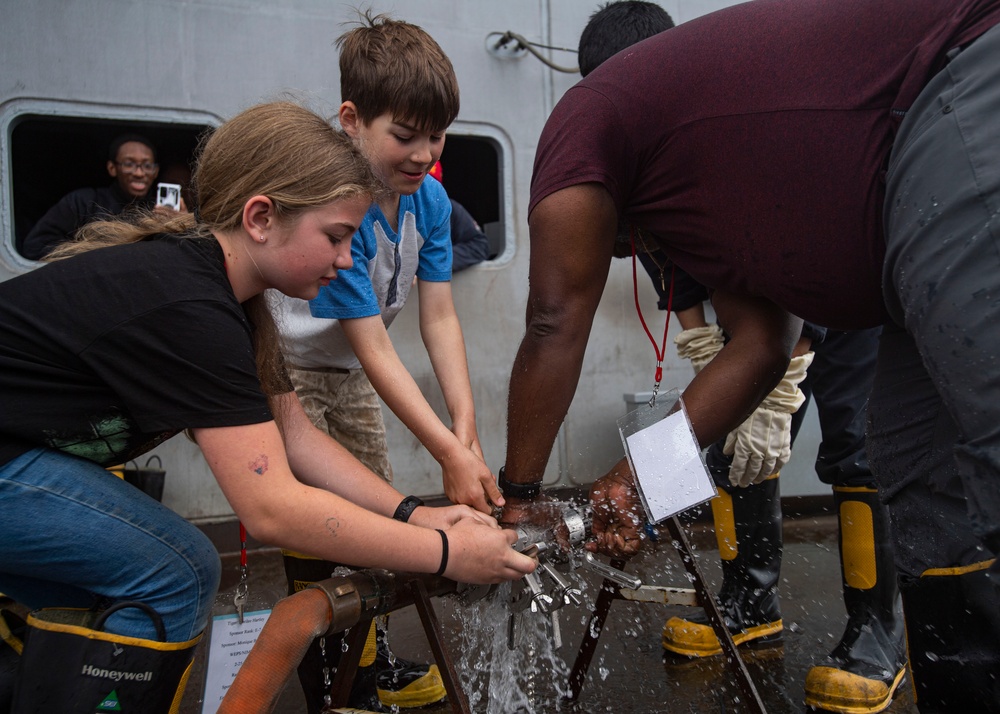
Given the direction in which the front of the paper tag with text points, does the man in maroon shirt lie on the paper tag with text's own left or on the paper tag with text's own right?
on the paper tag with text's own left

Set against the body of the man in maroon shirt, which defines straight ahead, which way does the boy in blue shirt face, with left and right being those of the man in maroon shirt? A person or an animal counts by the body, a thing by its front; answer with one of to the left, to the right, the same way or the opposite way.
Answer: the opposite way

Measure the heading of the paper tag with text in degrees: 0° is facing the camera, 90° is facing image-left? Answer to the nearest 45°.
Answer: approximately 0°

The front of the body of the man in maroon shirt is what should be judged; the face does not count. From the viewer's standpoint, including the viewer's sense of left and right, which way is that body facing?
facing to the left of the viewer

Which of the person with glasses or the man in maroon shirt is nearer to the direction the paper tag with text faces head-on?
the man in maroon shirt

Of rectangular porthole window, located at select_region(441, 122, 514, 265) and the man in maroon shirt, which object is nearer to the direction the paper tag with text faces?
the man in maroon shirt

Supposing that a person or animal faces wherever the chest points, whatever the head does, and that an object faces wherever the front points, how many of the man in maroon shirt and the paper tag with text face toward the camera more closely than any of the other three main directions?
1

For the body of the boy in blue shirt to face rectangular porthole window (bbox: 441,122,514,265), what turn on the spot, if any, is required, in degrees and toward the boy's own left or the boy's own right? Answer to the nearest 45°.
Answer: approximately 135° to the boy's own left

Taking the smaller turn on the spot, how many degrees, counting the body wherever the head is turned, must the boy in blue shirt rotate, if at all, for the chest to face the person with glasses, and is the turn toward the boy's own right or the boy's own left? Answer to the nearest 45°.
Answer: approximately 180°

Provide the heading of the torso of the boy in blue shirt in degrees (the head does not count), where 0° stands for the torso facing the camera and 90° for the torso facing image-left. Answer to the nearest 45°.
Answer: approximately 315°

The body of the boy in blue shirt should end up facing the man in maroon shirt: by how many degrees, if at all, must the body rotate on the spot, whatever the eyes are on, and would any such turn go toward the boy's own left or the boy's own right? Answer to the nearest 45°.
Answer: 0° — they already face them
